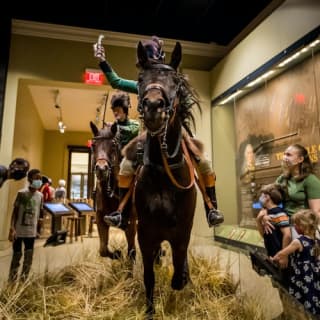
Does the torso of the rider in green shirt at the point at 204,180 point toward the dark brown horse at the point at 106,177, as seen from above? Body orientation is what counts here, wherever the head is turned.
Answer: no

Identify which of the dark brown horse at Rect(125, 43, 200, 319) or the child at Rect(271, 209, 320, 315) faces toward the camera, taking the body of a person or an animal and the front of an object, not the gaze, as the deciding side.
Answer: the dark brown horse

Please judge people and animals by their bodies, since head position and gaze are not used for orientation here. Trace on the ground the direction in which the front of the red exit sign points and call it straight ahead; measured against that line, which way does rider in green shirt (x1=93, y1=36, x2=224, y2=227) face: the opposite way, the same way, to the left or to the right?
the same way

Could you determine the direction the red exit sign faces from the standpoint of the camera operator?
facing the viewer

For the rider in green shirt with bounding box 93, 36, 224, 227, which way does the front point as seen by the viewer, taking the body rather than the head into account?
toward the camera

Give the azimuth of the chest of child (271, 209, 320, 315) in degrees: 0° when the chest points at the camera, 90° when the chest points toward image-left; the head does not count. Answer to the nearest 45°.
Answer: approximately 135°

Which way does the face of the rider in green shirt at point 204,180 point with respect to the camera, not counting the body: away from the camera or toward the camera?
toward the camera
